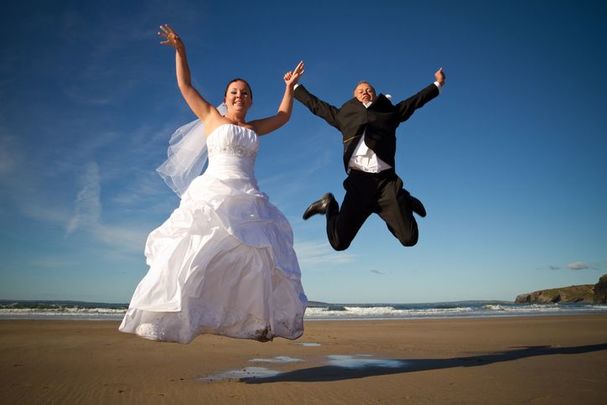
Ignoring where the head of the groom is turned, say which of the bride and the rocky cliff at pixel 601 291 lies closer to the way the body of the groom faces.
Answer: the bride

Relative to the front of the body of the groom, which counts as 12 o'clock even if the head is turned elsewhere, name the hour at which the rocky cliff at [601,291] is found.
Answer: The rocky cliff is roughly at 7 o'clock from the groom.

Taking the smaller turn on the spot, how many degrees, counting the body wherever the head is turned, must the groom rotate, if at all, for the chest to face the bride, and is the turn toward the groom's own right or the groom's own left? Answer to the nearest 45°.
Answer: approximately 45° to the groom's own right

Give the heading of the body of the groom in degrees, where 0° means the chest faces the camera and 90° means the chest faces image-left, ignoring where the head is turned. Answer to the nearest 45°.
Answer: approximately 0°
